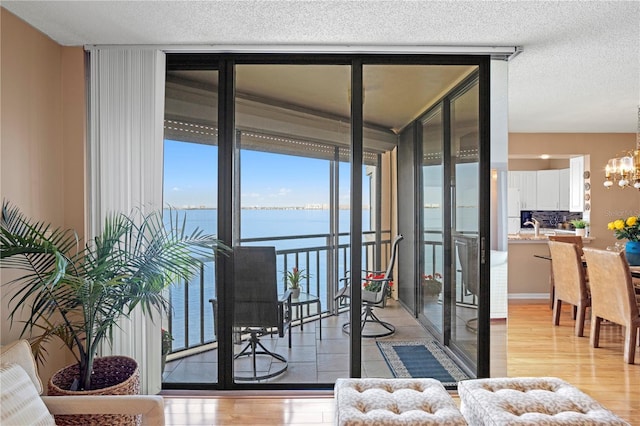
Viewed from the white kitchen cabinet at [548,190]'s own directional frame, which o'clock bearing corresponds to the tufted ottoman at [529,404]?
The tufted ottoman is roughly at 12 o'clock from the white kitchen cabinet.

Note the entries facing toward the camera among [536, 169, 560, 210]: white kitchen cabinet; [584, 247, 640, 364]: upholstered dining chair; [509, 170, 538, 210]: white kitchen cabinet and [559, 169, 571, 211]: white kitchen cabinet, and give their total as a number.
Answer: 3

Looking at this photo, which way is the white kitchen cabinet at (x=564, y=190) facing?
toward the camera

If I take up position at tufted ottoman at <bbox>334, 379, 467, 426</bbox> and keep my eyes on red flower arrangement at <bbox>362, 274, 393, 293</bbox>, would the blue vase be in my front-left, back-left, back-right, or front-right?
front-right

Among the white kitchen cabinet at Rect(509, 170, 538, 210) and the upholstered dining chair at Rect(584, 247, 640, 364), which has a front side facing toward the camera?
the white kitchen cabinet

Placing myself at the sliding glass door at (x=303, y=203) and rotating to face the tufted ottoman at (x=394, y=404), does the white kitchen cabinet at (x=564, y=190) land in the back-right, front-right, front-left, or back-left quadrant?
back-left

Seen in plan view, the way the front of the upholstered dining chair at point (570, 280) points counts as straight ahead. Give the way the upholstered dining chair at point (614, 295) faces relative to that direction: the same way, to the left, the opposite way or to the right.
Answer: the same way

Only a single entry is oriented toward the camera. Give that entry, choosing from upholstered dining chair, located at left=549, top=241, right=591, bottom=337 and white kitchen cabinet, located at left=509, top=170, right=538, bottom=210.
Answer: the white kitchen cabinet

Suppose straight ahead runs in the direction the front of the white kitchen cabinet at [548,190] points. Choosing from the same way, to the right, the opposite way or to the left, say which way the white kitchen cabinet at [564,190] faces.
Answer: the same way

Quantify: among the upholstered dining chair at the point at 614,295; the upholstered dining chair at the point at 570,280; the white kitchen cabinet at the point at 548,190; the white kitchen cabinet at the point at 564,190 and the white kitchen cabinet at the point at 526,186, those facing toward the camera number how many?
3

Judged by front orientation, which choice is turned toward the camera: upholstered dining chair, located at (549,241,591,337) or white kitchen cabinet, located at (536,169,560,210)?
the white kitchen cabinet

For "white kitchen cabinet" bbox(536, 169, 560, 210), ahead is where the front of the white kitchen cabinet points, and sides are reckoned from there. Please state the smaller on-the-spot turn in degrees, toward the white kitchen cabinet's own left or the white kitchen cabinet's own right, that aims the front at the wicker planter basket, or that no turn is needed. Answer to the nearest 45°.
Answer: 0° — it already faces it

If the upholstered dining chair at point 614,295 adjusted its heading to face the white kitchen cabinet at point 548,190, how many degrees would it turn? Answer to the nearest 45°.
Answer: approximately 45° to its left

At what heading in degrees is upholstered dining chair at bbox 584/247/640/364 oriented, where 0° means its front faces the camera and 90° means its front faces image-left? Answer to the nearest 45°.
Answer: approximately 225°

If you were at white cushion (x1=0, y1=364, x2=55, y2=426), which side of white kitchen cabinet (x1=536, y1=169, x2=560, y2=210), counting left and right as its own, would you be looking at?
front

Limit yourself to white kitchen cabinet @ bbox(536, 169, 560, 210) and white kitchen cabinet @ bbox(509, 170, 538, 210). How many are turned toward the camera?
2

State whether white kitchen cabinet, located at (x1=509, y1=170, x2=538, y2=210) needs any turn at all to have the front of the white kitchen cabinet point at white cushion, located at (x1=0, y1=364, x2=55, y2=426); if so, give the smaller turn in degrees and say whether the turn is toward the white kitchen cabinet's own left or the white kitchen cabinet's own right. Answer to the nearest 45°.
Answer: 0° — it already faces it

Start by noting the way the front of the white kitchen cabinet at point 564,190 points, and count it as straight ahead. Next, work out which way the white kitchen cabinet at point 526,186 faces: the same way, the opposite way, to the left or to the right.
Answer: the same way

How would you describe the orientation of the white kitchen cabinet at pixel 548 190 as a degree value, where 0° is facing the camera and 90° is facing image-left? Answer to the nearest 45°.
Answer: approximately 0°

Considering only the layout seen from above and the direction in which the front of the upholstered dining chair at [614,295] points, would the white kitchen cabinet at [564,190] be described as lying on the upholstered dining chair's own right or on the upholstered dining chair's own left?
on the upholstered dining chair's own left

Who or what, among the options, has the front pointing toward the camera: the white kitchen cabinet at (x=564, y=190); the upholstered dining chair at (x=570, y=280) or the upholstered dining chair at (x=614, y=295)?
the white kitchen cabinet
